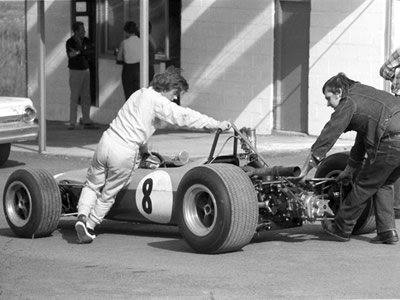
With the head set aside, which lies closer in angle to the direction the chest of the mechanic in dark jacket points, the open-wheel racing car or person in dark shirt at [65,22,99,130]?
the open-wheel racing car

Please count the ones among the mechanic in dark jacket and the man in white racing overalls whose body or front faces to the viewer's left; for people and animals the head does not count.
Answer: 1

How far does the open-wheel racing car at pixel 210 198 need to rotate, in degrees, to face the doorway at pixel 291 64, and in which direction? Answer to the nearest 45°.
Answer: approximately 45° to its right

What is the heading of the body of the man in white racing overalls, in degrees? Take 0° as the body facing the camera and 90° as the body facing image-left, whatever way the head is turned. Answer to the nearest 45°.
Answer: approximately 225°

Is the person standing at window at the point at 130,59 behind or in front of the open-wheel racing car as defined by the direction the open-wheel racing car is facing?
in front

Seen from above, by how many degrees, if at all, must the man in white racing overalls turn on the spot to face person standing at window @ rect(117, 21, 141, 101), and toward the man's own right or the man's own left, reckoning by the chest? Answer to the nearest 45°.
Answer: approximately 45° to the man's own left

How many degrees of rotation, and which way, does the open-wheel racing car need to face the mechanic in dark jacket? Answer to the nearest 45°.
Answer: approximately 135° to its right

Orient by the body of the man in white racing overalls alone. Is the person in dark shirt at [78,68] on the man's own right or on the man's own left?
on the man's own left

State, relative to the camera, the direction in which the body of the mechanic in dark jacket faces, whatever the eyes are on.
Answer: to the viewer's left

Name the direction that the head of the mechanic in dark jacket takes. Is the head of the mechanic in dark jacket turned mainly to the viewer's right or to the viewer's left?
to the viewer's left

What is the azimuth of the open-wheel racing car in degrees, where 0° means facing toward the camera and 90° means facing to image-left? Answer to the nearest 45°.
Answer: approximately 135°
